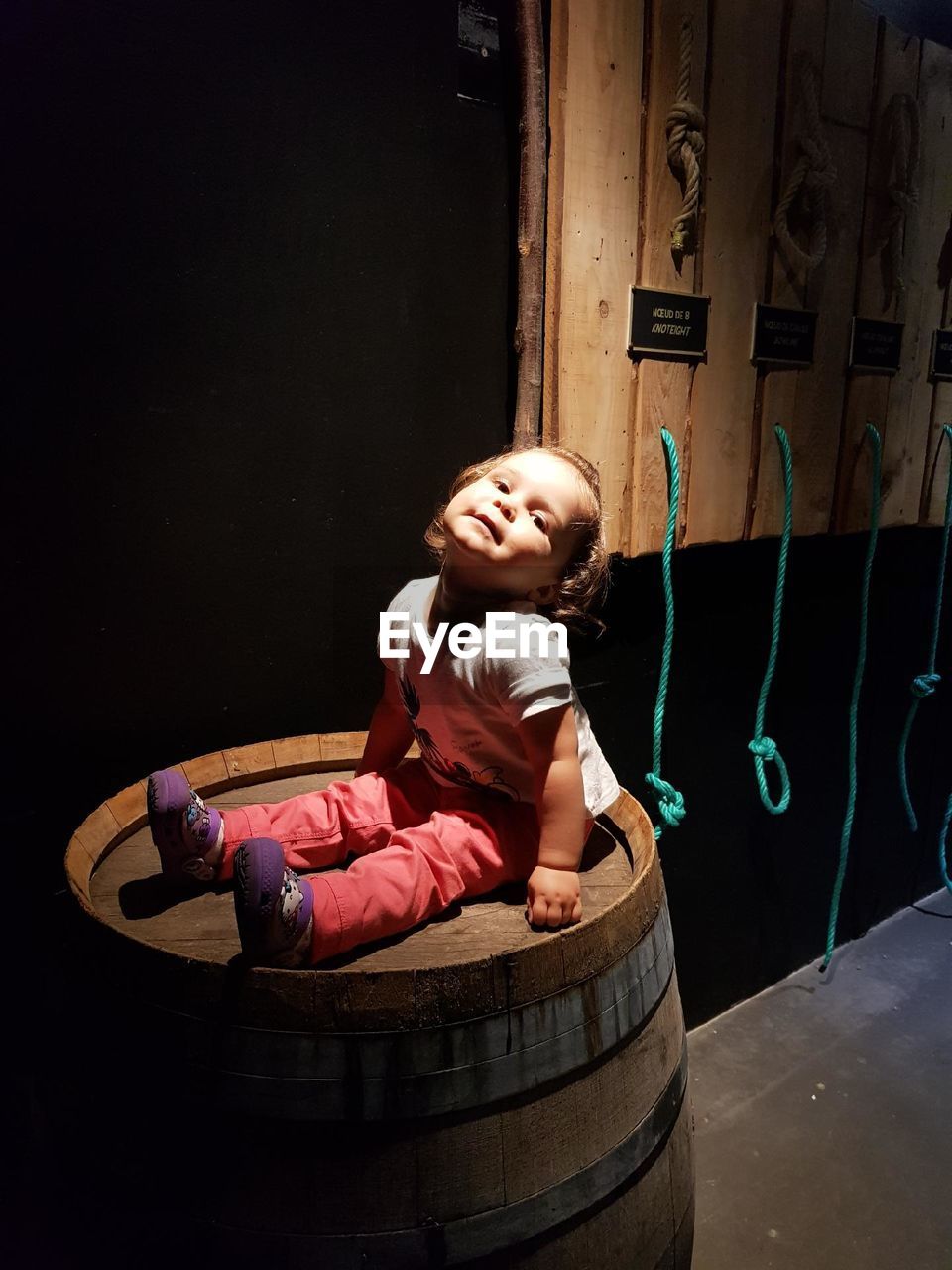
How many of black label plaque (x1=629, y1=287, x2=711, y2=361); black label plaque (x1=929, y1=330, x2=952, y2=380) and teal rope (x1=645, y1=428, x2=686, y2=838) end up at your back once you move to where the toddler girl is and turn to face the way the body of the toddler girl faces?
3

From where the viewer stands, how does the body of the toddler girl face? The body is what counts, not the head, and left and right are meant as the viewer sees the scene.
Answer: facing the viewer and to the left of the viewer

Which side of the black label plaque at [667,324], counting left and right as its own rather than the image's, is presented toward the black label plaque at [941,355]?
left

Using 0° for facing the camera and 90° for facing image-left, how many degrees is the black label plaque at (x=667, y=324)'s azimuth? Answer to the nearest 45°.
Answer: approximately 315°

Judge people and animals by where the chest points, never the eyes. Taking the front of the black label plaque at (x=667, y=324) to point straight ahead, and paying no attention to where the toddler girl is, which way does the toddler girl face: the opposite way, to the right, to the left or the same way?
to the right

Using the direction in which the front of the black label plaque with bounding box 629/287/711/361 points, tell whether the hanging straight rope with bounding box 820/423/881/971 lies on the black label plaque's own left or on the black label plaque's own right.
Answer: on the black label plaque's own left

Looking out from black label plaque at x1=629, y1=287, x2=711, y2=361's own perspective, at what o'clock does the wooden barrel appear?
The wooden barrel is roughly at 2 o'clock from the black label plaque.

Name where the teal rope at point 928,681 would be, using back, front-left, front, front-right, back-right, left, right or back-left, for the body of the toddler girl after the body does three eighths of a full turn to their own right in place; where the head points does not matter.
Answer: front-right
